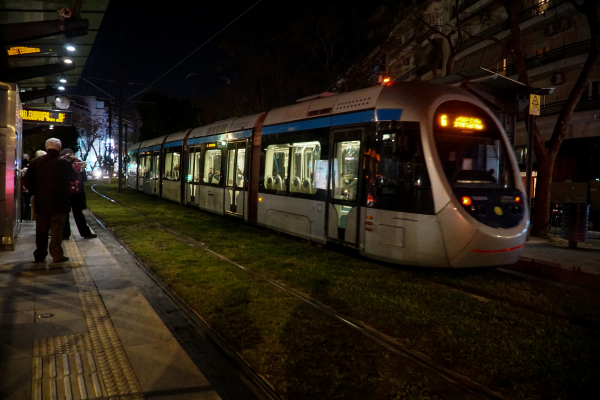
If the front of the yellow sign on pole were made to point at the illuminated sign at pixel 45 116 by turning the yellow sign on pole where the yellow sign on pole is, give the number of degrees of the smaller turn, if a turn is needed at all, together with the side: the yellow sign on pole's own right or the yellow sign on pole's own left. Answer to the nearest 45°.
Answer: approximately 90° to the yellow sign on pole's own right

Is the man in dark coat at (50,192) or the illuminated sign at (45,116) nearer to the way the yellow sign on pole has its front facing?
the man in dark coat

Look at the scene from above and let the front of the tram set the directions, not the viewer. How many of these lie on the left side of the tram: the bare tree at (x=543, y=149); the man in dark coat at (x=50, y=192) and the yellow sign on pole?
2

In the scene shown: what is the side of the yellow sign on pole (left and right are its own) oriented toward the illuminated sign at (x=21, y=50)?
right

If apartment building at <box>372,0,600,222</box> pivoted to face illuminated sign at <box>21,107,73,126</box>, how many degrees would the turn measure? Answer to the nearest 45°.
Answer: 0° — it already faces it

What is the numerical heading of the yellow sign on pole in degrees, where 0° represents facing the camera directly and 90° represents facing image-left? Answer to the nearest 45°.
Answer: approximately 0°

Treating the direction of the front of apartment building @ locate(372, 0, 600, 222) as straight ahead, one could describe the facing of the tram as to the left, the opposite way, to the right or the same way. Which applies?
to the left

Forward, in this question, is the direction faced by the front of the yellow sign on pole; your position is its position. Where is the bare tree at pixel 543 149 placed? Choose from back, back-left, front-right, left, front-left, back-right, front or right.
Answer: back

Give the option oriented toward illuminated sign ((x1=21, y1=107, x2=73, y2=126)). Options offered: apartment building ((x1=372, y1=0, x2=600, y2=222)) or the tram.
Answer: the apartment building

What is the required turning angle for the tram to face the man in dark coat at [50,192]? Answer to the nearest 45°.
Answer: approximately 45° to its right

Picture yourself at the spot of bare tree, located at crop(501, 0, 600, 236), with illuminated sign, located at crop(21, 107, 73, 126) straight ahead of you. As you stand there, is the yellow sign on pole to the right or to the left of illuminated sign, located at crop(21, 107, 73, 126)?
left

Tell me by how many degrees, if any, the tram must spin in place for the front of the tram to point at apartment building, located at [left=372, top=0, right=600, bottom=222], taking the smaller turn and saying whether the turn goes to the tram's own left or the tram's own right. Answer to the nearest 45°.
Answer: approximately 90° to the tram's own left
